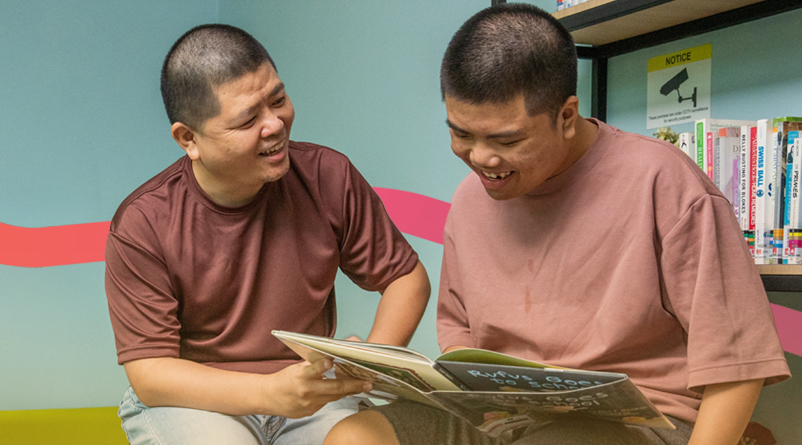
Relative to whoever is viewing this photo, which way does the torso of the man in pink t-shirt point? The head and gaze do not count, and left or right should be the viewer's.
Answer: facing the viewer and to the left of the viewer

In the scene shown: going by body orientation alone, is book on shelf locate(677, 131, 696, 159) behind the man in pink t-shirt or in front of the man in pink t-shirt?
behind

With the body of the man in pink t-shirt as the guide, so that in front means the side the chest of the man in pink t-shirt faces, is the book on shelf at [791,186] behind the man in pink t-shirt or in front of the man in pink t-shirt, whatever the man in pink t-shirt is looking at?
behind

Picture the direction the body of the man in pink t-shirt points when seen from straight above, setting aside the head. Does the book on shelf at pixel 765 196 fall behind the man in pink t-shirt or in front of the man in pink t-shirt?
behind

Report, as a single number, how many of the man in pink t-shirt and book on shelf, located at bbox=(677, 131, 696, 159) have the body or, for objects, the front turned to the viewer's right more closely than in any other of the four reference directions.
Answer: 0

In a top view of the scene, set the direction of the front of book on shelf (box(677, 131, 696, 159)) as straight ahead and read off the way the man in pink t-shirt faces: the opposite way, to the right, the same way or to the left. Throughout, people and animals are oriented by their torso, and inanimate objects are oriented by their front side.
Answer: the same way

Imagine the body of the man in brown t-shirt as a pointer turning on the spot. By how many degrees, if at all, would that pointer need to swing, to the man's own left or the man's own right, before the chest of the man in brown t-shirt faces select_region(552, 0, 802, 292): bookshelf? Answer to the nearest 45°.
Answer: approximately 45° to the man's own left

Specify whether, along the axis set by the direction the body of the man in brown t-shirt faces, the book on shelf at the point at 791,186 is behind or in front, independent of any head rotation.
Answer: in front

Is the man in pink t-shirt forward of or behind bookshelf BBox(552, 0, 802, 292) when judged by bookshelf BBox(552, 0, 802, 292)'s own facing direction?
forward

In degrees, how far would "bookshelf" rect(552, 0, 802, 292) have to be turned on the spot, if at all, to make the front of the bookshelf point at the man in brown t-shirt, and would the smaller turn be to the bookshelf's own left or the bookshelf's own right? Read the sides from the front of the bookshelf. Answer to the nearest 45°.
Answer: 0° — it already faces them

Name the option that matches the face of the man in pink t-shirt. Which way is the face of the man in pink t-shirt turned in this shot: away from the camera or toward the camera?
toward the camera
